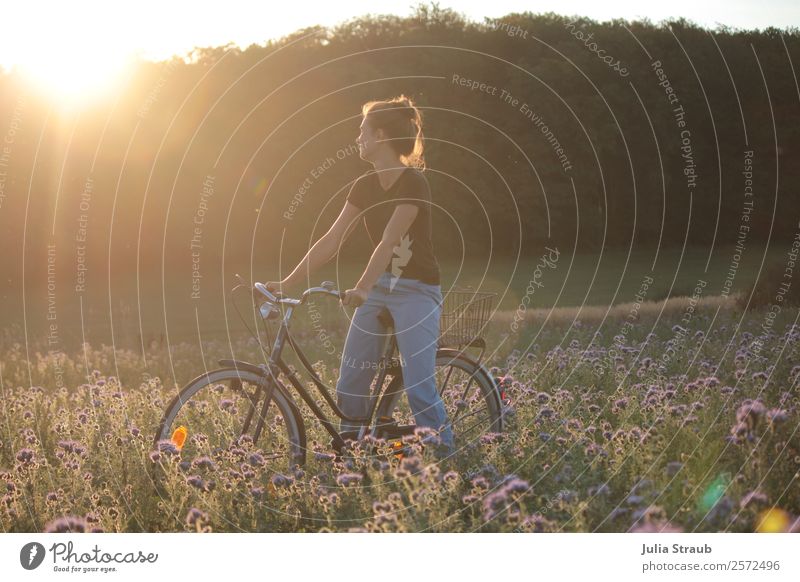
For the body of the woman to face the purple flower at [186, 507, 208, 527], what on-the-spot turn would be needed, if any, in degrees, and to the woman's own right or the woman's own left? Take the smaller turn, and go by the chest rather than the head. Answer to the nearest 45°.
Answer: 0° — they already face it

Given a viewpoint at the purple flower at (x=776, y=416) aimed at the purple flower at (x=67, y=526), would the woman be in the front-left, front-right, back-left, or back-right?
front-right

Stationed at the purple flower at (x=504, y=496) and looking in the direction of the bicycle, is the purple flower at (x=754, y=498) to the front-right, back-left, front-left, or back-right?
back-right

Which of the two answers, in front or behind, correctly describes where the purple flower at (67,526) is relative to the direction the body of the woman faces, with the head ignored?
in front

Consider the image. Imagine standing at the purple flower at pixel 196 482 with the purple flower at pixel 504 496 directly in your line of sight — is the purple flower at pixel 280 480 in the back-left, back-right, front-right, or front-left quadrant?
front-left

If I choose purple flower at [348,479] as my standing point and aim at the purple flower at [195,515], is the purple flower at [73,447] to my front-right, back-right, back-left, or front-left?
front-right

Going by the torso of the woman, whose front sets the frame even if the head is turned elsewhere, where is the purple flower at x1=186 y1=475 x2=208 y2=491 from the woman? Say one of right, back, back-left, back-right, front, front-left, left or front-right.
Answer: front

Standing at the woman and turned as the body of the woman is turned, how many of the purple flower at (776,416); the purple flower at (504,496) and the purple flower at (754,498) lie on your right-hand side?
0

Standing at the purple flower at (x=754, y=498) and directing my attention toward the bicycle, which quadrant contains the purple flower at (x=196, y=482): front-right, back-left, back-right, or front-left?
front-left

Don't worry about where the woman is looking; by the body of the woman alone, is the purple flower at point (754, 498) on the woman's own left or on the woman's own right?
on the woman's own left

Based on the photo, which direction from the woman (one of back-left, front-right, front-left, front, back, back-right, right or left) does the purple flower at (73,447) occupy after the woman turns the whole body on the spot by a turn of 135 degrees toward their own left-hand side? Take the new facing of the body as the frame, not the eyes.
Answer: back

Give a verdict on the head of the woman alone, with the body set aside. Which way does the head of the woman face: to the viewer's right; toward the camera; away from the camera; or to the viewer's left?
to the viewer's left

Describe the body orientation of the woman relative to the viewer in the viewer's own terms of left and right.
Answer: facing the viewer and to the left of the viewer

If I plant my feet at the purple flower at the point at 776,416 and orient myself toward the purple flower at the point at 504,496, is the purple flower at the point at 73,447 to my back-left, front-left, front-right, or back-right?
front-right

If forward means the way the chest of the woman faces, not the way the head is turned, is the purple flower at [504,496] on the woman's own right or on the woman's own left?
on the woman's own left
